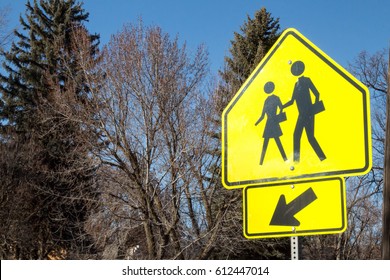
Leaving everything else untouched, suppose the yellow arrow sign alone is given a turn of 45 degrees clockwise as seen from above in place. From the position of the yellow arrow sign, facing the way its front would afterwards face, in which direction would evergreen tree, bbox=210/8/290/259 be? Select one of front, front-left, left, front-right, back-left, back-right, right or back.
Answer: back-right

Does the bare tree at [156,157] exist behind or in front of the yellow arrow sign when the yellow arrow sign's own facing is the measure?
behind

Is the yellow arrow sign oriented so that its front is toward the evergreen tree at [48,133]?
no

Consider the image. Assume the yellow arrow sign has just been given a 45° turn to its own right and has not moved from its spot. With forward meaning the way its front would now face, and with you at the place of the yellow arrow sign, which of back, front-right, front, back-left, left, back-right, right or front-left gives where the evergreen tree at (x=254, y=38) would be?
back-right

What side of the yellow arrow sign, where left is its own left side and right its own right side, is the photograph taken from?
front
